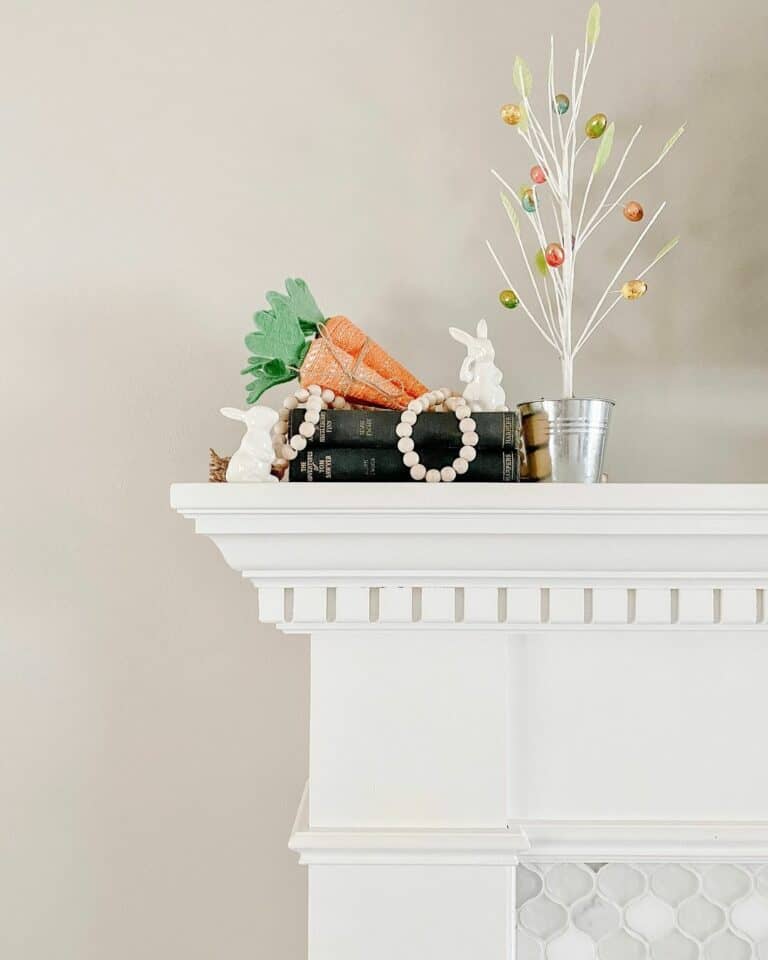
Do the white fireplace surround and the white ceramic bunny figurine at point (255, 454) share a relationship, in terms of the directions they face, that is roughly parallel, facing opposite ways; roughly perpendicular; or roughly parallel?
roughly perpendicular

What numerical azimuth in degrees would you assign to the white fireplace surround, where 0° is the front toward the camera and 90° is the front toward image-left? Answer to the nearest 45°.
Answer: approximately 0°
